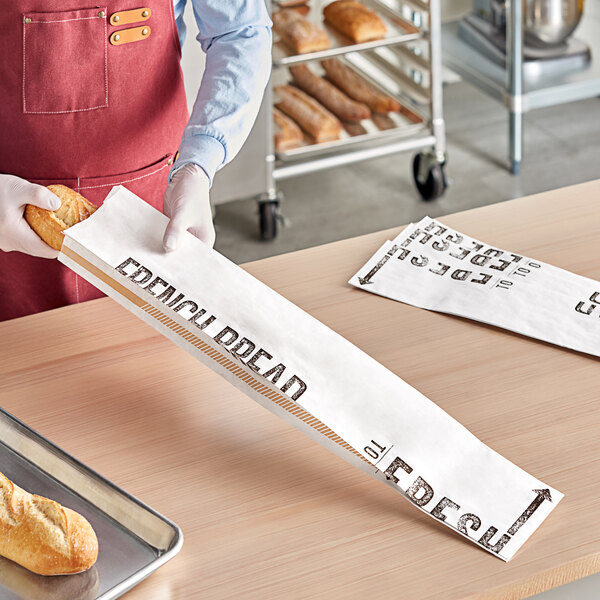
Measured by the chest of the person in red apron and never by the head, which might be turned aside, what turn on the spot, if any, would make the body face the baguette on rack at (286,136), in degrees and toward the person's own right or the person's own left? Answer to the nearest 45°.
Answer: approximately 180°

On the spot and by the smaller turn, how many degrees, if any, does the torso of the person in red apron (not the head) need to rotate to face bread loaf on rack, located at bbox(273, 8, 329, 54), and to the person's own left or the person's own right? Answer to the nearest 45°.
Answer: approximately 180°

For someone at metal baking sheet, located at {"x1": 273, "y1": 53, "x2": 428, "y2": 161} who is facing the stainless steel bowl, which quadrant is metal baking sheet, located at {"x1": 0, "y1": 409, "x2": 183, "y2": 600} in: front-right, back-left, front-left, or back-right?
back-right

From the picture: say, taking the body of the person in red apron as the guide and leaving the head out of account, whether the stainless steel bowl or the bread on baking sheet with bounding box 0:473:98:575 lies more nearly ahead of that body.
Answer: the bread on baking sheet

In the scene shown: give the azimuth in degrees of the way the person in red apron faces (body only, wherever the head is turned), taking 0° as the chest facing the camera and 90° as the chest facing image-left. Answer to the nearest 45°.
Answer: approximately 0°

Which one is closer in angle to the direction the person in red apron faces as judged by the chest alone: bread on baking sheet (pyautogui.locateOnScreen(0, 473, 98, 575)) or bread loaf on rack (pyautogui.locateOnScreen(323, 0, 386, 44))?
the bread on baking sheet

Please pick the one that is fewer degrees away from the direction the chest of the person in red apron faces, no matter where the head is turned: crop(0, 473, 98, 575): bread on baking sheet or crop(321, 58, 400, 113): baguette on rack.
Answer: the bread on baking sheet

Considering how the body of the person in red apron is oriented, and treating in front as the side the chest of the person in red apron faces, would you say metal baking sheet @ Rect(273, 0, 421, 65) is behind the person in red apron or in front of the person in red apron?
behind

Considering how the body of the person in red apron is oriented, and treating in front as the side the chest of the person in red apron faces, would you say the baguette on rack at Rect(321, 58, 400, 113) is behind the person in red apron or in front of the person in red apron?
behind

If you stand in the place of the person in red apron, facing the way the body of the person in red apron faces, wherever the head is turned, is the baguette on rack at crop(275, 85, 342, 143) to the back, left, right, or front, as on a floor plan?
back

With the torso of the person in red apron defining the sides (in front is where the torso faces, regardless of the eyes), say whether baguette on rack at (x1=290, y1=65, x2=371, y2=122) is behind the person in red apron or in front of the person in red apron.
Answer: behind
